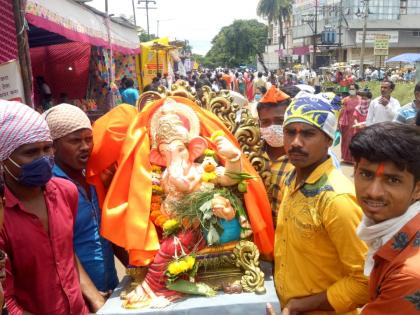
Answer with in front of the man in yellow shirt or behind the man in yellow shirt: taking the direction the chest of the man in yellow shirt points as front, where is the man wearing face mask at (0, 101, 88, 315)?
in front

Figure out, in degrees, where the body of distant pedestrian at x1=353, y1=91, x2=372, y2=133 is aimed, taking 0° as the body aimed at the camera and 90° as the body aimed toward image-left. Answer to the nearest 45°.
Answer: approximately 45°

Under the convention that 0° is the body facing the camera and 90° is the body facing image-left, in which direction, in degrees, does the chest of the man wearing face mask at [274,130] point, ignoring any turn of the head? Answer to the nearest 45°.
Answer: approximately 0°

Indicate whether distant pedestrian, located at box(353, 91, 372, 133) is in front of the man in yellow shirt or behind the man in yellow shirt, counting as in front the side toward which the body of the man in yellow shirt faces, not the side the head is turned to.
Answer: behind

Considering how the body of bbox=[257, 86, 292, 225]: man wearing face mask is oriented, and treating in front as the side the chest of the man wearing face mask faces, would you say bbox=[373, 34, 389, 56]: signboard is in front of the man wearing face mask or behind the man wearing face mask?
behind

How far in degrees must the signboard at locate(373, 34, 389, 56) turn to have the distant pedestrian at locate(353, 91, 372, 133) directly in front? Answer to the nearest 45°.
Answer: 0° — it already faces them

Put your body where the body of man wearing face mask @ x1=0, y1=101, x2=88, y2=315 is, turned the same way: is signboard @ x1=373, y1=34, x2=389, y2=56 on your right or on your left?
on your left

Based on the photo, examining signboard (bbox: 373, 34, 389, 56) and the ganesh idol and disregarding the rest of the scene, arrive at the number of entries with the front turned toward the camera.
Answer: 2

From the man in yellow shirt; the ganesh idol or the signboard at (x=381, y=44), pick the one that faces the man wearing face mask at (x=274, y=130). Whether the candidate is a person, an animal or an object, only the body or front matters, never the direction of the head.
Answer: the signboard

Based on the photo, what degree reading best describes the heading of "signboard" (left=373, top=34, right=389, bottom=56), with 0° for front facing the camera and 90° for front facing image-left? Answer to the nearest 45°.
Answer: approximately 0°

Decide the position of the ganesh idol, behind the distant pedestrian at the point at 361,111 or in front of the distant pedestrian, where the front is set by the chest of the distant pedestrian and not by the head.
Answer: in front
